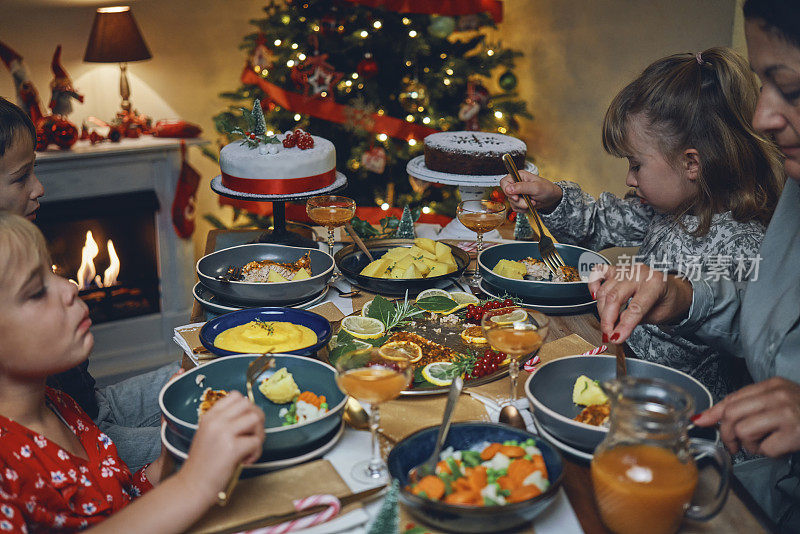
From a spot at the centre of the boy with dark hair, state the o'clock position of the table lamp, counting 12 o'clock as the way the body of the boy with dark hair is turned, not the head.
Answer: The table lamp is roughly at 9 o'clock from the boy with dark hair.

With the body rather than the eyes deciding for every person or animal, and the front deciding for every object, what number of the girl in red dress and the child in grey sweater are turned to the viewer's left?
1

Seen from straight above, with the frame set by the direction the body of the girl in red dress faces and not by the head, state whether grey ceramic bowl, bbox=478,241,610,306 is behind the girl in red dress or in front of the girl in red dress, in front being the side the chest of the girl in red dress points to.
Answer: in front

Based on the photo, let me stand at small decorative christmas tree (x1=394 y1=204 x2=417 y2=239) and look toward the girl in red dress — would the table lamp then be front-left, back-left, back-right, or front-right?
back-right

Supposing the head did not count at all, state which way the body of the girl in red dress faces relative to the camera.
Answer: to the viewer's right

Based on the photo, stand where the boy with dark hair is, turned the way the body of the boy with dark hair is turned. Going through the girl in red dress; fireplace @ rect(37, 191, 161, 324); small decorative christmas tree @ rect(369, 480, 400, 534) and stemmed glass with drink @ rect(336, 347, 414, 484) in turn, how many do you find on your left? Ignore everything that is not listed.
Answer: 1

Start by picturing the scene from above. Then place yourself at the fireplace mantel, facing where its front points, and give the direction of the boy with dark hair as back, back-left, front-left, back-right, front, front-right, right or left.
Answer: front-right

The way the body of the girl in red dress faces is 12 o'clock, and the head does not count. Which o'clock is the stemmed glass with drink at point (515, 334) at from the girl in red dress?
The stemmed glass with drink is roughly at 12 o'clock from the girl in red dress.

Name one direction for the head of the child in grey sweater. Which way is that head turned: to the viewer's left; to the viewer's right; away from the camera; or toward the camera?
to the viewer's left

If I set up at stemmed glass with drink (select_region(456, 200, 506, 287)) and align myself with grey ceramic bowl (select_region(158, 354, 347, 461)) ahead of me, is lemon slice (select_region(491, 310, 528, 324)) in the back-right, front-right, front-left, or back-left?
front-left

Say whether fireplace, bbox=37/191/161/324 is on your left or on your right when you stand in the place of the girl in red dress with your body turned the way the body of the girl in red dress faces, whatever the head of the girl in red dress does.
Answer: on your left

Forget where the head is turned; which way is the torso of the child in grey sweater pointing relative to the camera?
to the viewer's left

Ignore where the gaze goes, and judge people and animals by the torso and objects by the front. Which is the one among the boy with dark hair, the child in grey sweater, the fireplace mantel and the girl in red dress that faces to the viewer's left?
the child in grey sweater

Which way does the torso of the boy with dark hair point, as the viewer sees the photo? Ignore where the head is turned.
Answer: to the viewer's right

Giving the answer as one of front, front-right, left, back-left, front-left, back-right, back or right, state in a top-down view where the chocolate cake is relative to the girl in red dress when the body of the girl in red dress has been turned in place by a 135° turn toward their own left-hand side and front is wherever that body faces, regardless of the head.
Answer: right

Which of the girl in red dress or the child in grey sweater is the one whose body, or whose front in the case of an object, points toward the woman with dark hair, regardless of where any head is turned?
the girl in red dress

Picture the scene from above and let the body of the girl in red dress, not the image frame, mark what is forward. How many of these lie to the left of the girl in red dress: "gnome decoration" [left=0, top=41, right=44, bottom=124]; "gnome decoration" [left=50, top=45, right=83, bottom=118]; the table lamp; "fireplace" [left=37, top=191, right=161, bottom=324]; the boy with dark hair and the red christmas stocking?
6

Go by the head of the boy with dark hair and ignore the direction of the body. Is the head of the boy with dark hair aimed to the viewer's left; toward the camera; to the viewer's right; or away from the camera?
to the viewer's right

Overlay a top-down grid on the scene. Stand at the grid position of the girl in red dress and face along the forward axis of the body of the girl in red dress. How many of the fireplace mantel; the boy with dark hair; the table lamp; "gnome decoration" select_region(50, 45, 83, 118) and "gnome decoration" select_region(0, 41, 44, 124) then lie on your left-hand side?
5

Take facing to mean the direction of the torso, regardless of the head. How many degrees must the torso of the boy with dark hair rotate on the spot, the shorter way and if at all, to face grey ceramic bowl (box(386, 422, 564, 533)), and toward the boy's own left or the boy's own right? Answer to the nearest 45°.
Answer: approximately 45° to the boy's own right
